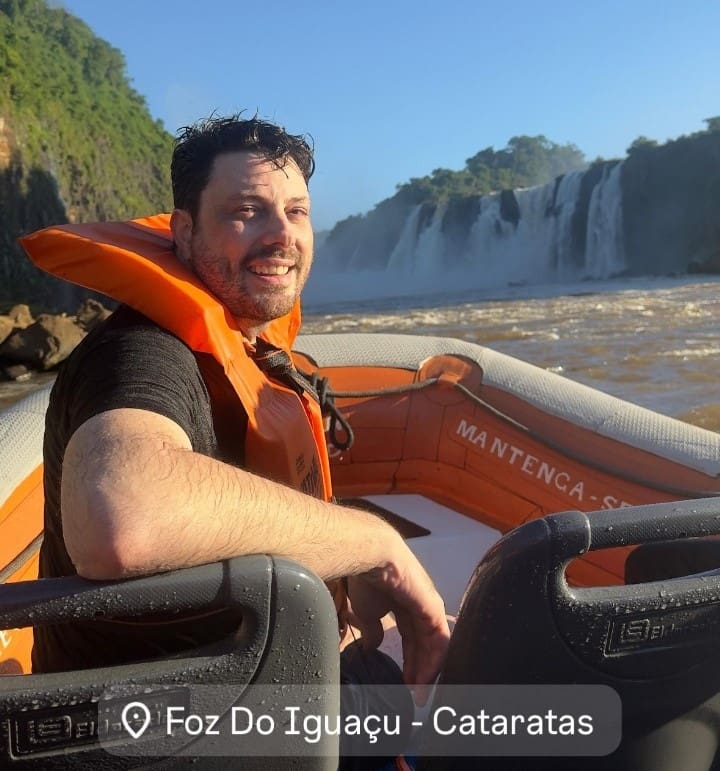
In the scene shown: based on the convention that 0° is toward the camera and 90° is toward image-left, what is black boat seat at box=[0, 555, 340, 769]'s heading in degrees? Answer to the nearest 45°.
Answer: approximately 180°

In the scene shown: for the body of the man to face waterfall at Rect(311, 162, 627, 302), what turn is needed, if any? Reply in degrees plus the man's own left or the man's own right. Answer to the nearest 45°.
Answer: approximately 135° to the man's own left

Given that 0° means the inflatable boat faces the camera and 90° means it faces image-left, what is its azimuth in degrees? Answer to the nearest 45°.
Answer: approximately 180°

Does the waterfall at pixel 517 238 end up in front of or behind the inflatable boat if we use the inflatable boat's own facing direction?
in front

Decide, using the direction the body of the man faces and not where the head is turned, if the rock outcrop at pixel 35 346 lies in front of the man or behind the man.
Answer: behind

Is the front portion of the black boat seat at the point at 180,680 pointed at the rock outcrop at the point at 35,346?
yes

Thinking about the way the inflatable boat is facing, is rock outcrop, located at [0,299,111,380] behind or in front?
in front
